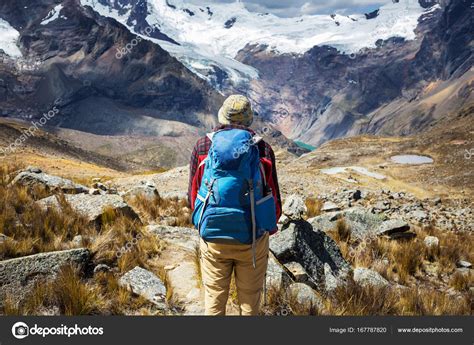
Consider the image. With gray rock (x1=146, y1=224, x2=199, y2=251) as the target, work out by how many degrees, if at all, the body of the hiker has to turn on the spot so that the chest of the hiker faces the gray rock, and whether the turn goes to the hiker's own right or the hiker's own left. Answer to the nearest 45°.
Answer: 0° — they already face it

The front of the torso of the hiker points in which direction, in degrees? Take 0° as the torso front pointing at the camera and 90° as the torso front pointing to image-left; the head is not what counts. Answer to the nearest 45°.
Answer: approximately 180°

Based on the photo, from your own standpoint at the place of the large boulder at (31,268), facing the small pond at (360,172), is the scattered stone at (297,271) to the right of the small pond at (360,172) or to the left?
right

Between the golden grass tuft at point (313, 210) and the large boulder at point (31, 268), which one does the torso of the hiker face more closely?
the golden grass tuft

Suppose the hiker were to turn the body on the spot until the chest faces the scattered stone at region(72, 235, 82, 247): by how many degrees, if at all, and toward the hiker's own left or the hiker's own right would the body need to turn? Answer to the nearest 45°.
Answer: approximately 45° to the hiker's own left
